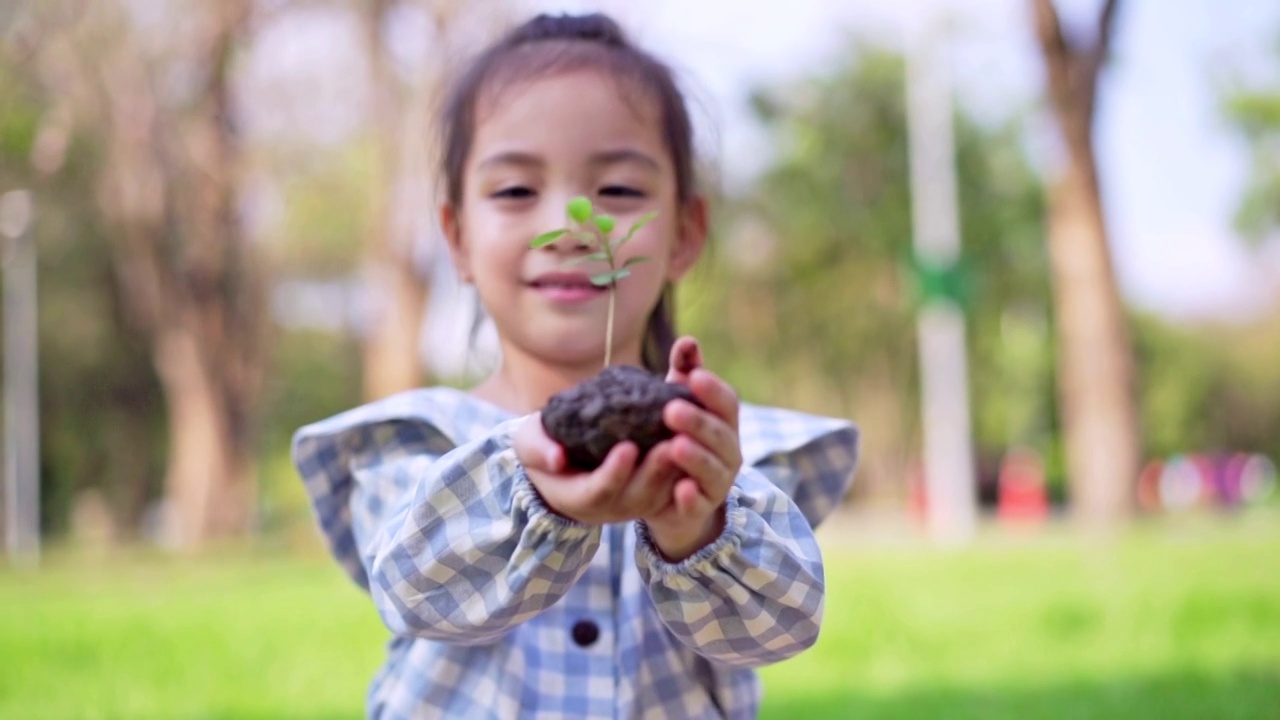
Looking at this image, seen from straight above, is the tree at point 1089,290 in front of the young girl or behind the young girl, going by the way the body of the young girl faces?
behind

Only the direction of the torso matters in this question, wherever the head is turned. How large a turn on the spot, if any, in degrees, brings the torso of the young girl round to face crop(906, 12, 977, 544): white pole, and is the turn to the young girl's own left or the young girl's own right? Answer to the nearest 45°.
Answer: approximately 180°

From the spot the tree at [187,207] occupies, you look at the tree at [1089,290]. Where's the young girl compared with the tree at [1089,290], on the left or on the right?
right

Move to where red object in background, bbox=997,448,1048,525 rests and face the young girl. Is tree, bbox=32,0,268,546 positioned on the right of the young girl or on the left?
right

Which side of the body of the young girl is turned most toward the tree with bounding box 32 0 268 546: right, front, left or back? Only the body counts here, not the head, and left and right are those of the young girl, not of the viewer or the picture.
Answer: back

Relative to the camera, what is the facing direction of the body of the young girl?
toward the camera

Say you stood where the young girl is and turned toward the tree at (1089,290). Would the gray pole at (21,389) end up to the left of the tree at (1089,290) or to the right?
left

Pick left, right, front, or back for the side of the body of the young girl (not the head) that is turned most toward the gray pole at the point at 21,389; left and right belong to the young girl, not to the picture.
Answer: back

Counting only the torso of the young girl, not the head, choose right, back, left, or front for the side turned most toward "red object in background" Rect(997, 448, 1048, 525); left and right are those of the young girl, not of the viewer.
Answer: back
